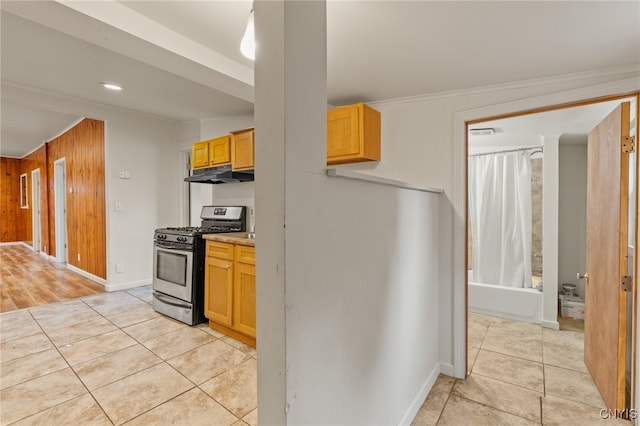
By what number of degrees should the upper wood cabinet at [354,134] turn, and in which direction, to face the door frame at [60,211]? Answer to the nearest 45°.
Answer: approximately 90° to its right

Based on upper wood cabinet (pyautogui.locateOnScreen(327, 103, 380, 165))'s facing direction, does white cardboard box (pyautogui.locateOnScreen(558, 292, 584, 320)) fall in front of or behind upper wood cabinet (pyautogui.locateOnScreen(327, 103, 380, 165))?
behind

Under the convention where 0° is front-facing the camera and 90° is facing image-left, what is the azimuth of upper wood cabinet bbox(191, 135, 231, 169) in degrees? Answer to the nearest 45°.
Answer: approximately 45°

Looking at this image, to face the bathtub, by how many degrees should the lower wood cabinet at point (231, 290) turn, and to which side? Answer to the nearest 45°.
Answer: approximately 135° to its left

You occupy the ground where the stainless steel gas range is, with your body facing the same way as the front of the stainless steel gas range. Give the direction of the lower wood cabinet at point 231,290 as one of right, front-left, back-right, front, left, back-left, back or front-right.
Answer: left

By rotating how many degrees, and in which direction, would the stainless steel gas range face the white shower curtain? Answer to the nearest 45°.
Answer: approximately 135° to its left

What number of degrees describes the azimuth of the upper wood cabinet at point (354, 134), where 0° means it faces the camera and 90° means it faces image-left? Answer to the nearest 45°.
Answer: approximately 45°
